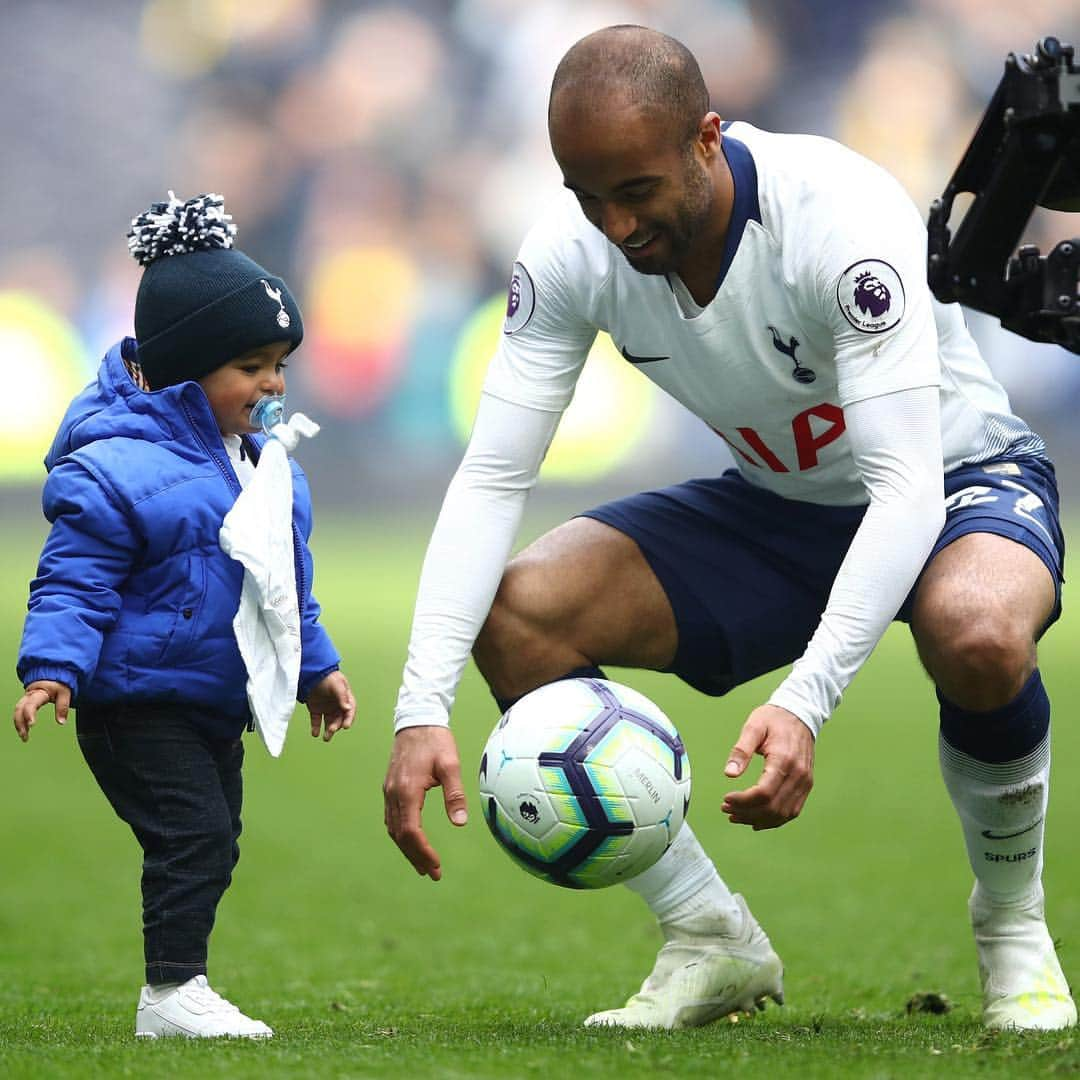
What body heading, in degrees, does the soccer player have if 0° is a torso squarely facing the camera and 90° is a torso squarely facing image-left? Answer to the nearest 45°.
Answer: approximately 45°
